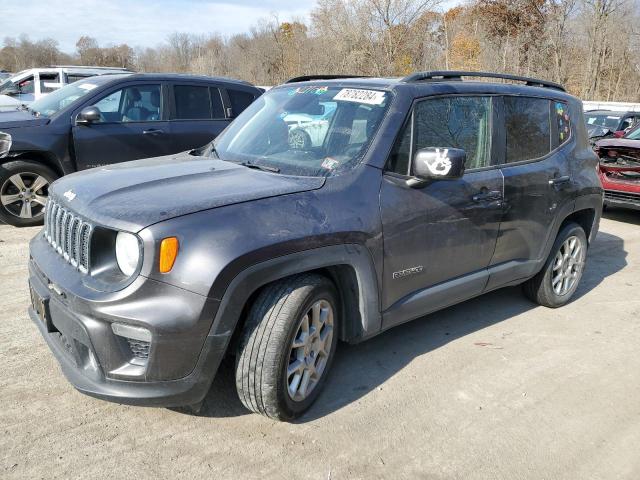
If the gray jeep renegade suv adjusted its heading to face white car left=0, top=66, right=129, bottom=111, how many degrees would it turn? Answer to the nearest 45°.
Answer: approximately 90° to its right

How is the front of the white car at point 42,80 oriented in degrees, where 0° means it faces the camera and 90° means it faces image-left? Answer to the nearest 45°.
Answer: approximately 45°

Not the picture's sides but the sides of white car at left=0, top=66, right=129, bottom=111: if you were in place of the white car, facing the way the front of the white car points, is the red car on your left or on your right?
on your left

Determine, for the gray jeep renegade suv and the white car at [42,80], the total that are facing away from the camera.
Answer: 0

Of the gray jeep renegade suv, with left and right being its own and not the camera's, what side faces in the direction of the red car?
back
